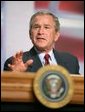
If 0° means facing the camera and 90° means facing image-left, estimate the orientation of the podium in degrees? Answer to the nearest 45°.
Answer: approximately 0°
